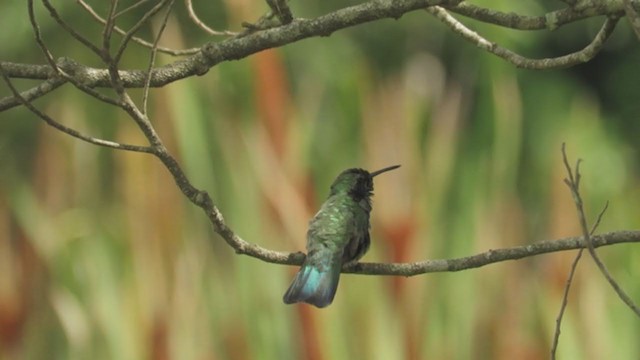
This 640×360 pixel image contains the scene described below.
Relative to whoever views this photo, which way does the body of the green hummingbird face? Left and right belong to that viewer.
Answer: facing away from the viewer and to the right of the viewer

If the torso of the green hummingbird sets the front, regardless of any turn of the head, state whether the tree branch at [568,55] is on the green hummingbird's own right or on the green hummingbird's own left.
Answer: on the green hummingbird's own right

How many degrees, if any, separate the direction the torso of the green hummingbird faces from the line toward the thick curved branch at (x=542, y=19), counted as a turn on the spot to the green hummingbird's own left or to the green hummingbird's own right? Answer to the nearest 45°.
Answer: approximately 90° to the green hummingbird's own right

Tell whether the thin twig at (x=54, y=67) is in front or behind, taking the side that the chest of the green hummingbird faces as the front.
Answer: behind
